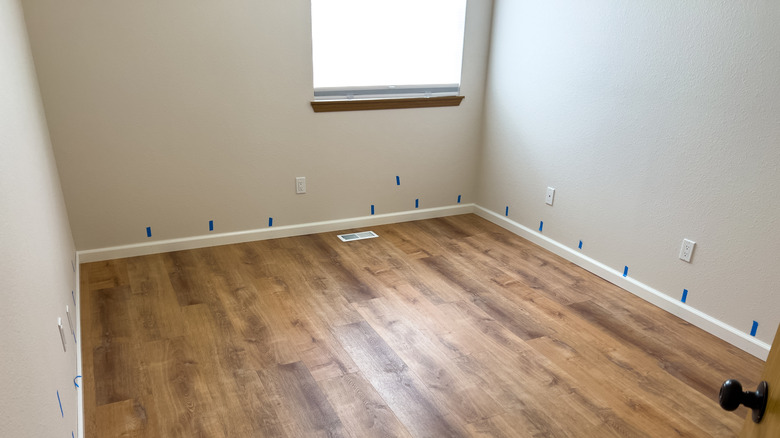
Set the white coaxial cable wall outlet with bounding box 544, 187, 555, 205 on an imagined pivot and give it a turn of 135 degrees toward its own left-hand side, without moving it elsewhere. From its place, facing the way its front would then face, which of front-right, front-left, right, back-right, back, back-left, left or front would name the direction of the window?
back

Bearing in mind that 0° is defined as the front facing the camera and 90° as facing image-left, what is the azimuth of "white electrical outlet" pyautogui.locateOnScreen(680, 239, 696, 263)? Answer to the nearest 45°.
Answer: approximately 45°

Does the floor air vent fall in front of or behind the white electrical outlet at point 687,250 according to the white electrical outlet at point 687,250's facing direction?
in front

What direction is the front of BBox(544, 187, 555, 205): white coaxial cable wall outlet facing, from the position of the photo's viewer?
facing the viewer and to the left of the viewer

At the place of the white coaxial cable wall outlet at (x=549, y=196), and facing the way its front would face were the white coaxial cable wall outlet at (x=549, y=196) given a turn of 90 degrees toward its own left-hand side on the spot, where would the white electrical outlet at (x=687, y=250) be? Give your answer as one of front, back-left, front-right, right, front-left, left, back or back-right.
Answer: front
